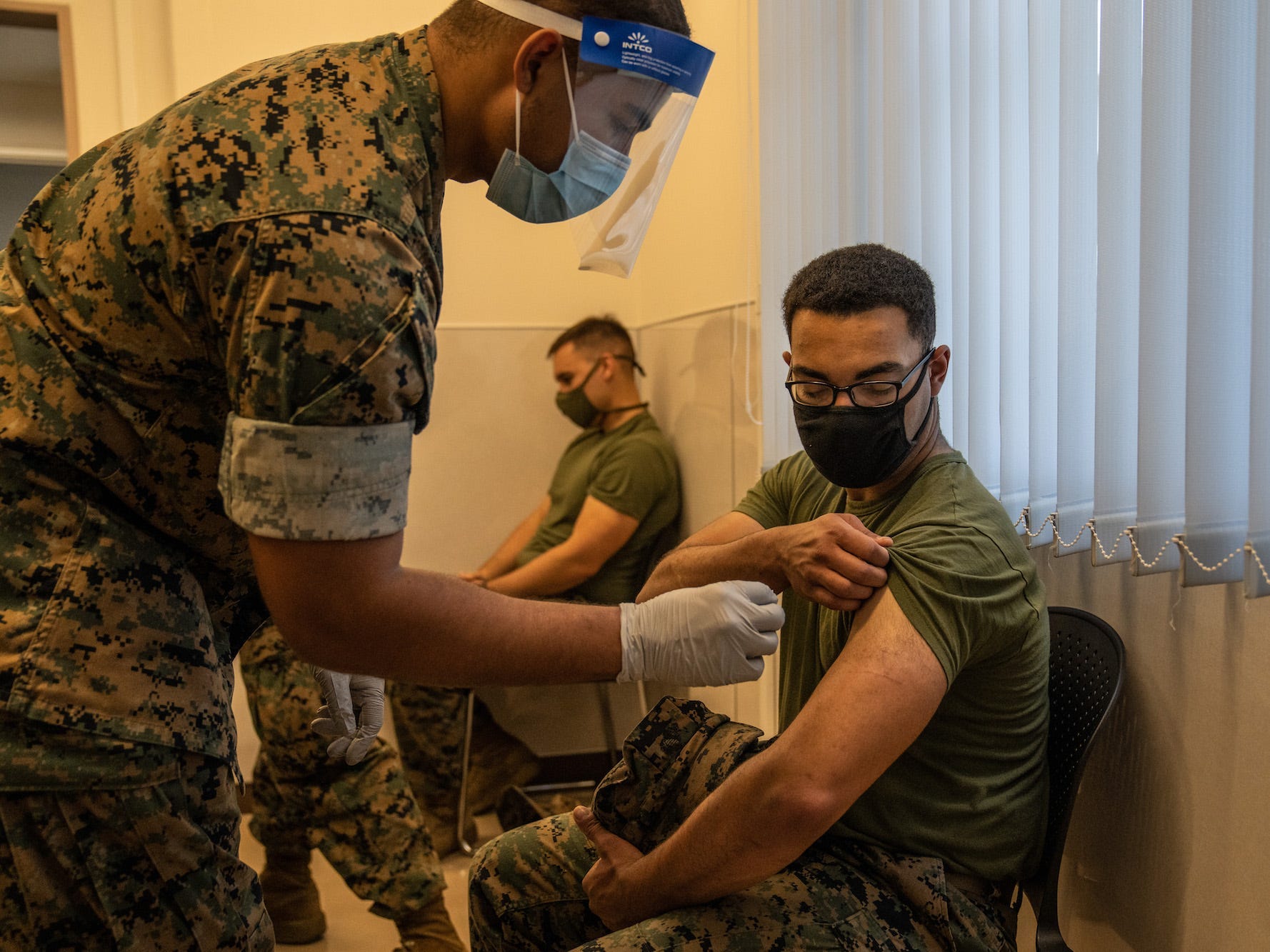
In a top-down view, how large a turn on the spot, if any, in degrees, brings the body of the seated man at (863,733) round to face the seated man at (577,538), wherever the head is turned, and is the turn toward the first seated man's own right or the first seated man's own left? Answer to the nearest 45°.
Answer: approximately 135° to the first seated man's own right

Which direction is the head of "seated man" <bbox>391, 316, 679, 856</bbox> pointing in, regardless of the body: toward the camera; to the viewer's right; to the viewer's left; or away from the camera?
to the viewer's left

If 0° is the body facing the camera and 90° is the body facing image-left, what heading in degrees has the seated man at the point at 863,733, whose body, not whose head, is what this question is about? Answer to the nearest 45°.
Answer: approximately 45°
